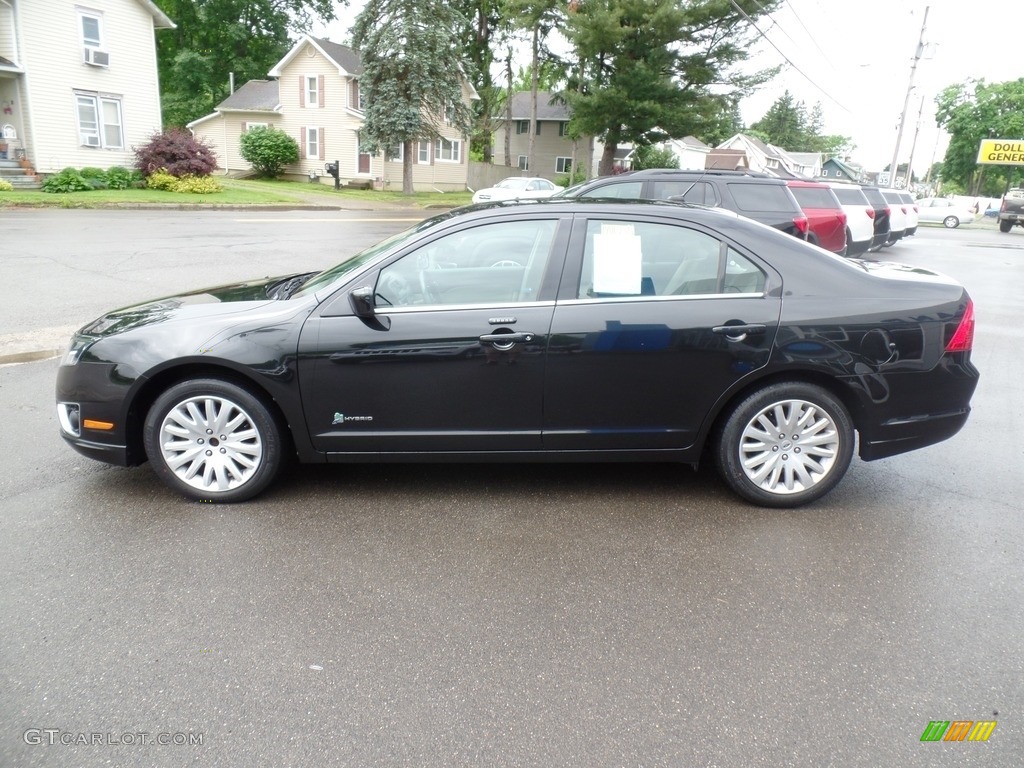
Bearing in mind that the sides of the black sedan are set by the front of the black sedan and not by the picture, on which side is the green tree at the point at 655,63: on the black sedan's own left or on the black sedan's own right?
on the black sedan's own right

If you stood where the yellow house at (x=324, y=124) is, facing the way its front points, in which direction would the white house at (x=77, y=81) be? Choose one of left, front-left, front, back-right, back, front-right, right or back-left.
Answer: front-right

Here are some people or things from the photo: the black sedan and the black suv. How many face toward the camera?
0

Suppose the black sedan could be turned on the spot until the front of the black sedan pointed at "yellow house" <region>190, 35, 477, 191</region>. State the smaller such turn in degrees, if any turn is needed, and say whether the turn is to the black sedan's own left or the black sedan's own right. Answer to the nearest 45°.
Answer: approximately 90° to the black sedan's own right

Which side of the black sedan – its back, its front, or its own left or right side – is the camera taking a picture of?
left

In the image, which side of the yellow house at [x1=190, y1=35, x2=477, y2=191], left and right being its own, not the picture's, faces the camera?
front

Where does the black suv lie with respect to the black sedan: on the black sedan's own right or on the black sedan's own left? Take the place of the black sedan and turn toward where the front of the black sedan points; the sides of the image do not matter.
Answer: on the black sedan's own right

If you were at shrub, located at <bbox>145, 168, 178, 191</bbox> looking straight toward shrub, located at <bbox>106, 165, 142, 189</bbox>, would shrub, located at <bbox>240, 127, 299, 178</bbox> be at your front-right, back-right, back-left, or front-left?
back-right

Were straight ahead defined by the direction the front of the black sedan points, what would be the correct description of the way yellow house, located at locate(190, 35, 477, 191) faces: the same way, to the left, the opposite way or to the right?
to the left

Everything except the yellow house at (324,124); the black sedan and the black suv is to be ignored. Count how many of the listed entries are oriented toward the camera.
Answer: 1

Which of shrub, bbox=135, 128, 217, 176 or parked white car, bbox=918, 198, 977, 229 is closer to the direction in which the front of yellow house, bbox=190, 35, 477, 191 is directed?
the shrub

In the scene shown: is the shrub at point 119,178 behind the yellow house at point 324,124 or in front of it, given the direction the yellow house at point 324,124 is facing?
in front

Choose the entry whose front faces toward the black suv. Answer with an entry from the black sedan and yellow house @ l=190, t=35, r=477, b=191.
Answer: the yellow house

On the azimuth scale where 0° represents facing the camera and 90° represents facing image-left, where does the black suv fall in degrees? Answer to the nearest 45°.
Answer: approximately 90°

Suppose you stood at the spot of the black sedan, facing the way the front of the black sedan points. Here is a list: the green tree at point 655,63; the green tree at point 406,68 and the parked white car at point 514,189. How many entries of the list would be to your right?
3

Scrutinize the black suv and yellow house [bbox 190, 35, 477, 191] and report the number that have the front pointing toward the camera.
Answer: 1
